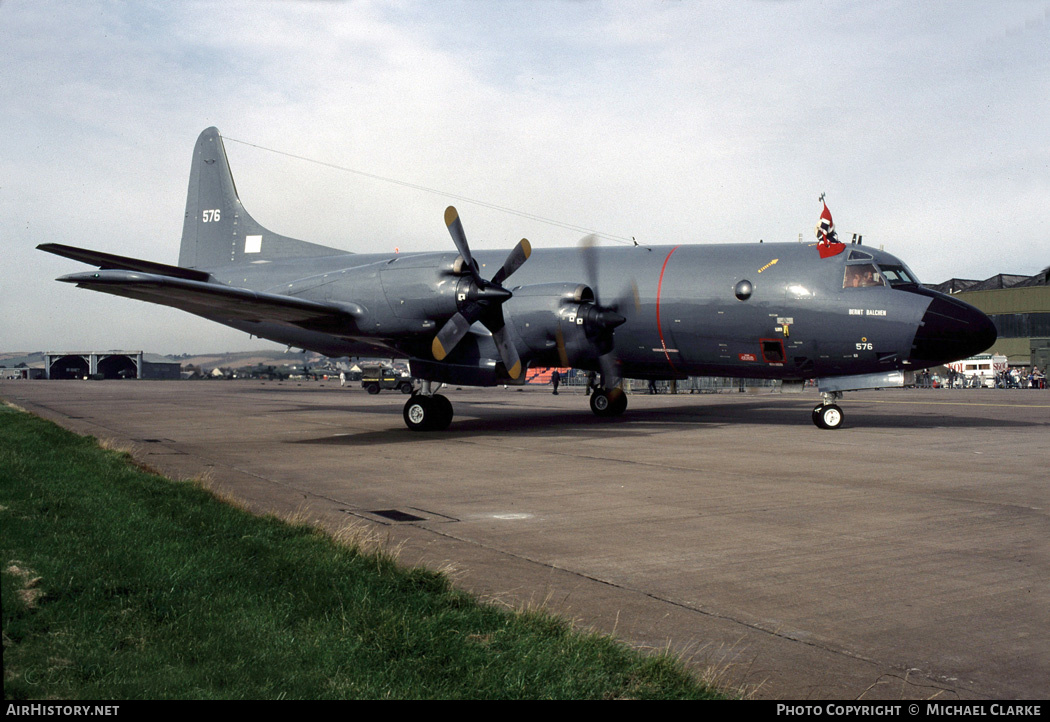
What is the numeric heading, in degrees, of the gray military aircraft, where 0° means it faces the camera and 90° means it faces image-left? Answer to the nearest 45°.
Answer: approximately 315°
